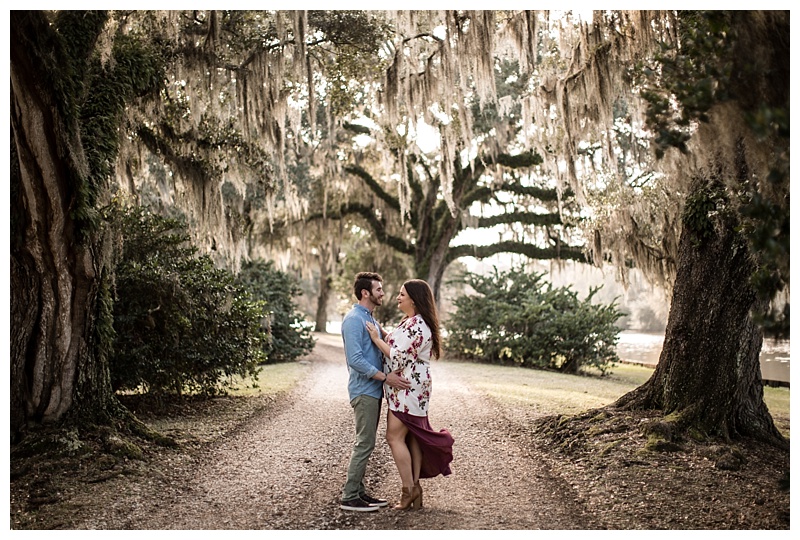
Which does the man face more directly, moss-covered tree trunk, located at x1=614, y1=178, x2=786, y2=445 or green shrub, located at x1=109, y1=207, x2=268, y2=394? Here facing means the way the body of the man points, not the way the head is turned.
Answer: the moss-covered tree trunk

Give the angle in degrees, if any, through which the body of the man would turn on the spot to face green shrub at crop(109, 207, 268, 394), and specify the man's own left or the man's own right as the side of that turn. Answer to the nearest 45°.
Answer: approximately 135° to the man's own left

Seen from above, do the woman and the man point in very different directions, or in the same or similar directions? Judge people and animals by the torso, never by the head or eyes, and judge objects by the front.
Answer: very different directions

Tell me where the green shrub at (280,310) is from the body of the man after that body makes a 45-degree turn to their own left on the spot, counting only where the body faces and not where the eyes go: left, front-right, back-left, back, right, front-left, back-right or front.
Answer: front-left

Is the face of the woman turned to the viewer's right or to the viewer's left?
to the viewer's left

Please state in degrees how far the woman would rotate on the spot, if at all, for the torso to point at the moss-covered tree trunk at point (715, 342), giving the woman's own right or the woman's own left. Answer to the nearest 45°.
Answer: approximately 135° to the woman's own right

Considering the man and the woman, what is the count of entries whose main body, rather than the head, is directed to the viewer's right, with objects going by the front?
1

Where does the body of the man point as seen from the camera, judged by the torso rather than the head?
to the viewer's right

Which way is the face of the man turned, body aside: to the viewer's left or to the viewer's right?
to the viewer's right

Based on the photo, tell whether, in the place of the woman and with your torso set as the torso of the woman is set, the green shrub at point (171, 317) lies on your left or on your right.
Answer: on your right

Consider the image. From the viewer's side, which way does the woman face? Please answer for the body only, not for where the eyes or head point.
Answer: to the viewer's left

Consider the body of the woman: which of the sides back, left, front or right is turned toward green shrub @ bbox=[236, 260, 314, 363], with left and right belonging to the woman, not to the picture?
right
